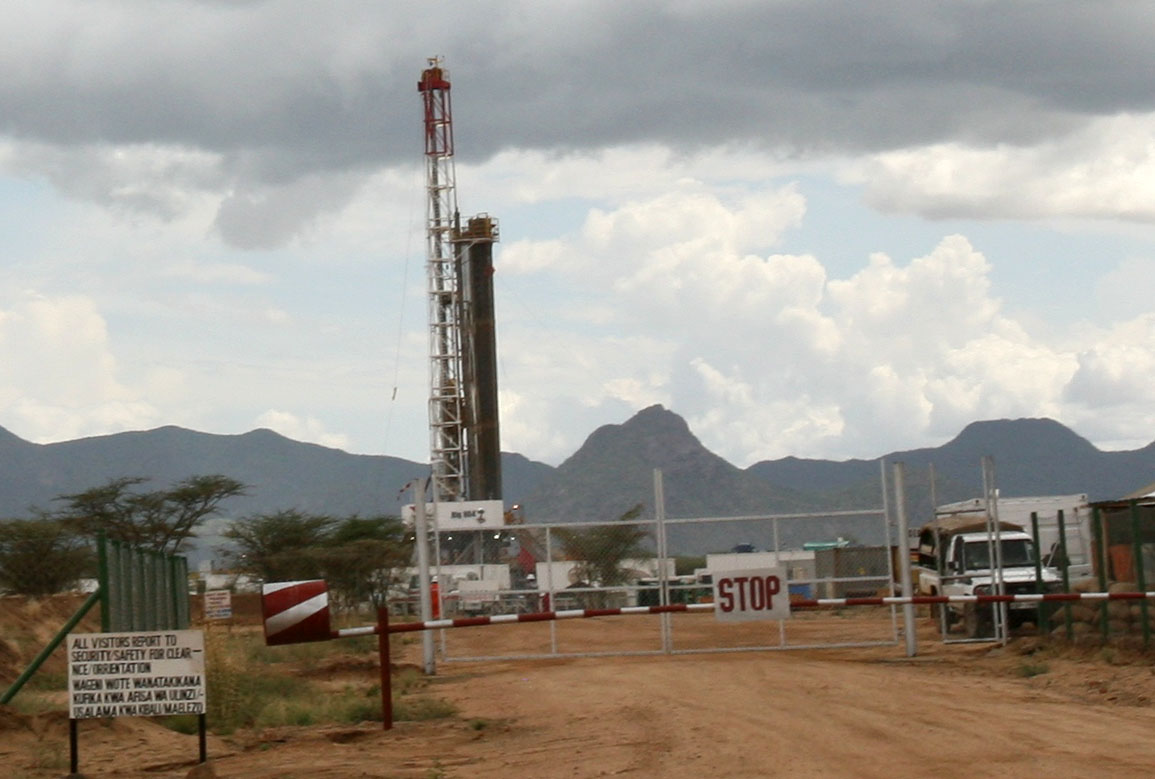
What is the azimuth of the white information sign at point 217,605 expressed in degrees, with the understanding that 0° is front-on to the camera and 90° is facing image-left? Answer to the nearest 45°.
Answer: approximately 0°

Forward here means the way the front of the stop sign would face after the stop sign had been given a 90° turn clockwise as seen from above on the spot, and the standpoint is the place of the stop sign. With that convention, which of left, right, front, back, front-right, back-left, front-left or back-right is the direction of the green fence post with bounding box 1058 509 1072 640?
back-right

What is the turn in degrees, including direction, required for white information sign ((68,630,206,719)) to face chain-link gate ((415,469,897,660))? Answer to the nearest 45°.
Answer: approximately 135° to its left

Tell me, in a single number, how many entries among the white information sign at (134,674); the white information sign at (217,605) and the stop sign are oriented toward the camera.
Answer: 3

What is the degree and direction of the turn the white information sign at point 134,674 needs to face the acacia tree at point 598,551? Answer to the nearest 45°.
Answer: approximately 135° to its left

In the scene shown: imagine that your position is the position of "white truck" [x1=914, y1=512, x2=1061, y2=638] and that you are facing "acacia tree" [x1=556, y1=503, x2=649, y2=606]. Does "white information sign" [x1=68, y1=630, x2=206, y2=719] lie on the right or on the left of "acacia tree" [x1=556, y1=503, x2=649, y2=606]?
left

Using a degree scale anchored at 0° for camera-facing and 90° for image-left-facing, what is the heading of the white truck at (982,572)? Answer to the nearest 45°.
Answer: approximately 315°

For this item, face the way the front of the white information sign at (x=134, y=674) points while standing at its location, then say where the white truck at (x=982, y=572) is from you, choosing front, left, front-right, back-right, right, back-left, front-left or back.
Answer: back-left

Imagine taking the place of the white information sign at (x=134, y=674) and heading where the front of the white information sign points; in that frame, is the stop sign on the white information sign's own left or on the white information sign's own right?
on the white information sign's own left

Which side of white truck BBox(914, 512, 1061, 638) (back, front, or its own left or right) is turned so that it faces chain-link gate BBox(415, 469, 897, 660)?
right
